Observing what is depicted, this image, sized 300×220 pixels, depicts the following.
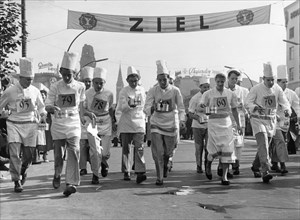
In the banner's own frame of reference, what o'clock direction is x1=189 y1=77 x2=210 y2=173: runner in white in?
The runner in white is roughly at 12 o'clock from the banner.

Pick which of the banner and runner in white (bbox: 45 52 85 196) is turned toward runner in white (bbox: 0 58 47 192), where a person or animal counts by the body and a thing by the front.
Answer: the banner

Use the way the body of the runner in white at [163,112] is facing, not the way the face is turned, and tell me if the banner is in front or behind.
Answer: behind

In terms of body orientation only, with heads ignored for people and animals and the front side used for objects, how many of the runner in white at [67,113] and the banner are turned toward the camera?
2

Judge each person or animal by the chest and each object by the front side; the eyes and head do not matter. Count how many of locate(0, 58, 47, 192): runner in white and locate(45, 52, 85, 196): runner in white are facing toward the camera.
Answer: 2

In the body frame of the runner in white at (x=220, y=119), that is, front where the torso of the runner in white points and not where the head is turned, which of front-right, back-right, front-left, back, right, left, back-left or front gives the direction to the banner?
back
